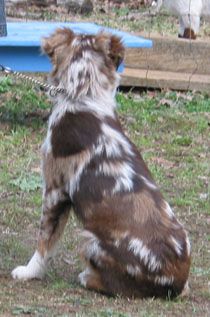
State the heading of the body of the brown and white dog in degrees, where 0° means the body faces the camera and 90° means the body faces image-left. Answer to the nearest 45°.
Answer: approximately 135°

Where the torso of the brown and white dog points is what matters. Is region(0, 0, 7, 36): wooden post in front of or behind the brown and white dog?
in front

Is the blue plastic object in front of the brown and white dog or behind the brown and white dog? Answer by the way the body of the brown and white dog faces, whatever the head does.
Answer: in front
